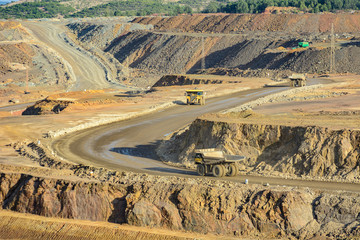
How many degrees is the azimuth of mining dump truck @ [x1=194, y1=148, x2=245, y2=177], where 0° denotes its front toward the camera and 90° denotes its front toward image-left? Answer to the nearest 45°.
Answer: approximately 135°
